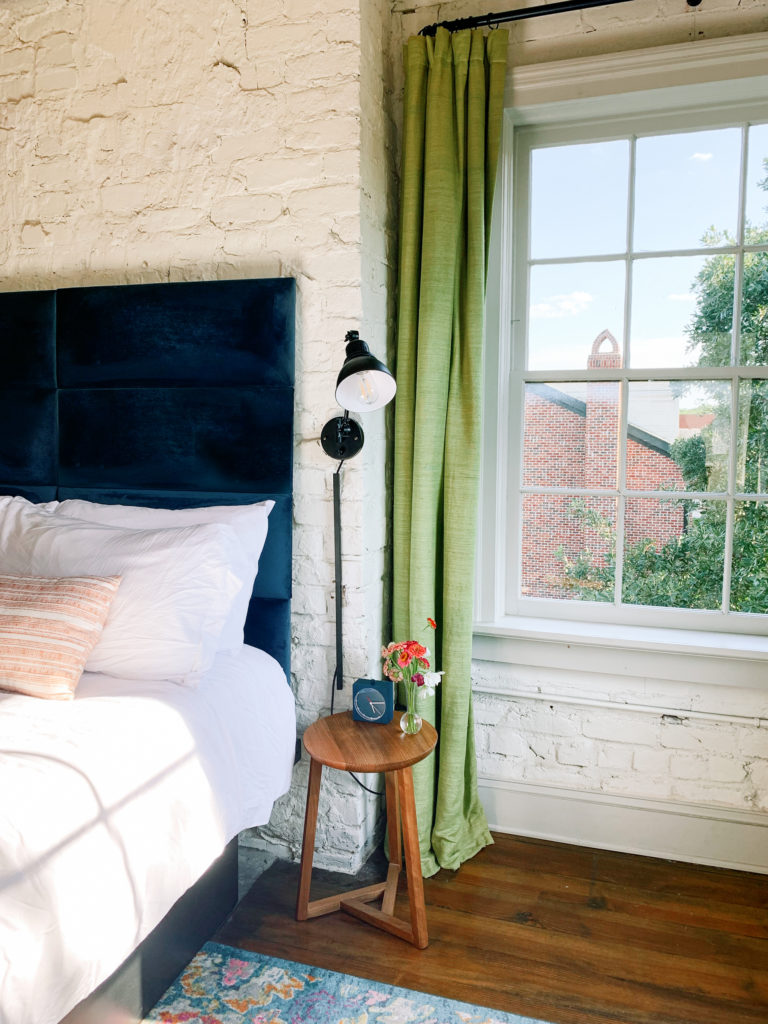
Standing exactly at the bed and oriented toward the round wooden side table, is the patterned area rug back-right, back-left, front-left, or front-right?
front-right

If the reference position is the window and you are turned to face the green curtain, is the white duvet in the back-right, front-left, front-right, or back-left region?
front-left

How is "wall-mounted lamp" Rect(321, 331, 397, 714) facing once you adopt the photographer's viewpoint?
facing the viewer

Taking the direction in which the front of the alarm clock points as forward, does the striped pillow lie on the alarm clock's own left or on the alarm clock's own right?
on the alarm clock's own right

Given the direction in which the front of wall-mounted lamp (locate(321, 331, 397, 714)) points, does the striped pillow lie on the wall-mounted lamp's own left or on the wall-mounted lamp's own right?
on the wall-mounted lamp's own right

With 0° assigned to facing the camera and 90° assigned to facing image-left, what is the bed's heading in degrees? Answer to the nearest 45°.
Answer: approximately 45°

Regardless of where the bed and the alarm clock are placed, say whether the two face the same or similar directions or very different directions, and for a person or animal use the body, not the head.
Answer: same or similar directions

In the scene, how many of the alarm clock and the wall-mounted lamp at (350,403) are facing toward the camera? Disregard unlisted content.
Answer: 2

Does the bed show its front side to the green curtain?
no

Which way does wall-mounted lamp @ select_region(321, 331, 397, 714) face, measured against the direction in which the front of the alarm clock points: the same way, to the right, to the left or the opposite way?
the same way

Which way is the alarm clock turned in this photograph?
toward the camera

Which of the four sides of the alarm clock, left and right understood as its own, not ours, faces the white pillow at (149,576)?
right

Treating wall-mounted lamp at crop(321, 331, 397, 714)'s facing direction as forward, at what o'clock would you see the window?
The window is roughly at 8 o'clock from the wall-mounted lamp.
